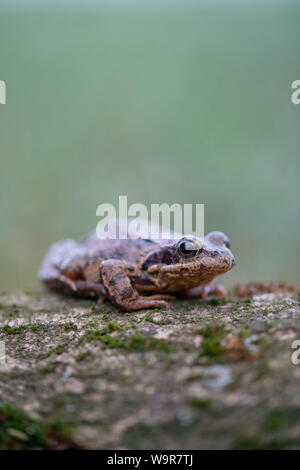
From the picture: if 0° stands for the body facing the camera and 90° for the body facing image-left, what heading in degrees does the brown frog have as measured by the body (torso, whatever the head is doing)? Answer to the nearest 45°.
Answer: approximately 315°
